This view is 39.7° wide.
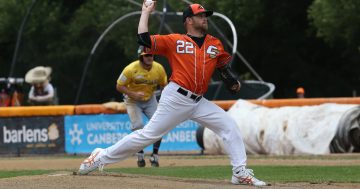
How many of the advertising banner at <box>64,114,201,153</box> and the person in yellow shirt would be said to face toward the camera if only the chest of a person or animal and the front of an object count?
2

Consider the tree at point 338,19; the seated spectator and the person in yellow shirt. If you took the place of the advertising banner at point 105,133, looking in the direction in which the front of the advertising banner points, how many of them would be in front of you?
1

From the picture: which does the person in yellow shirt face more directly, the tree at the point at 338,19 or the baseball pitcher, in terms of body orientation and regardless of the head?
the baseball pitcher

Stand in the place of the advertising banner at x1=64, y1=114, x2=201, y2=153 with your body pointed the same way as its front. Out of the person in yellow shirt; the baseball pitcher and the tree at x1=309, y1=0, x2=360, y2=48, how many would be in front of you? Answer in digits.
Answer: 2

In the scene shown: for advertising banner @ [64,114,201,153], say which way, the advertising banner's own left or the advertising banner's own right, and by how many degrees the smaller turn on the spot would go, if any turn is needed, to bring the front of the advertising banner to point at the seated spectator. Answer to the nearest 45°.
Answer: approximately 135° to the advertising banner's own right

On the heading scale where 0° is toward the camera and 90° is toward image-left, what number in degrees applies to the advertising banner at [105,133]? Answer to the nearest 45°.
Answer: approximately 0°

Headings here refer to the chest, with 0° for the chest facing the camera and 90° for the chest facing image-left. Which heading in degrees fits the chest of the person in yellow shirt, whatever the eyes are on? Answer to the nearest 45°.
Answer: approximately 0°
